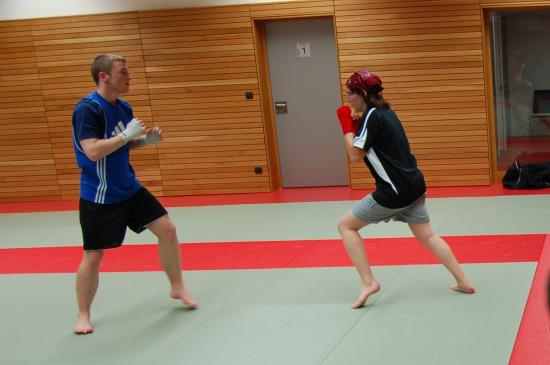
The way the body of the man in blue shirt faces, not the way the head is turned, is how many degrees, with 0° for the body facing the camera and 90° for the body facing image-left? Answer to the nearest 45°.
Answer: approximately 315°

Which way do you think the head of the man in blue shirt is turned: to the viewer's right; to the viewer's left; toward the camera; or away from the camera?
to the viewer's right

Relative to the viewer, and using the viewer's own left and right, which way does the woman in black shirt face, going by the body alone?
facing to the left of the viewer

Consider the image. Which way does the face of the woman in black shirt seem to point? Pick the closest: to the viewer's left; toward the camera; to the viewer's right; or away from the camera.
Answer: to the viewer's left
